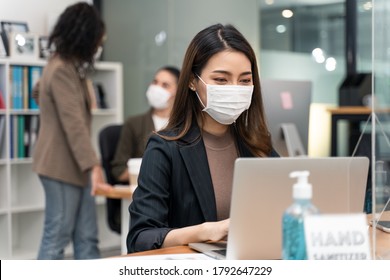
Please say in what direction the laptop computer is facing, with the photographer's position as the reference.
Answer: facing away from the viewer and to the left of the viewer

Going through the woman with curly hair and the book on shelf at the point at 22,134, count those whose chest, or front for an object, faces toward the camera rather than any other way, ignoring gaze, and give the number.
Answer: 1

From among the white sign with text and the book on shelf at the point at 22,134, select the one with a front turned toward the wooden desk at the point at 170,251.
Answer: the book on shelf

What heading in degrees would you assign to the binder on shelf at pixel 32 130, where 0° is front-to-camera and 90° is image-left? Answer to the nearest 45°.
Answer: approximately 0°

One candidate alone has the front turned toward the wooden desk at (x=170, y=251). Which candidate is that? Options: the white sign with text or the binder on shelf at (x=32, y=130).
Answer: the binder on shelf

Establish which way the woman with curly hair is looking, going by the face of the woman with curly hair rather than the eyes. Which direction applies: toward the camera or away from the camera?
away from the camera

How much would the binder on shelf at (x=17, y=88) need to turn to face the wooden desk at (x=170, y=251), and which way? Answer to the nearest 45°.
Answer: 0° — it already faces it
